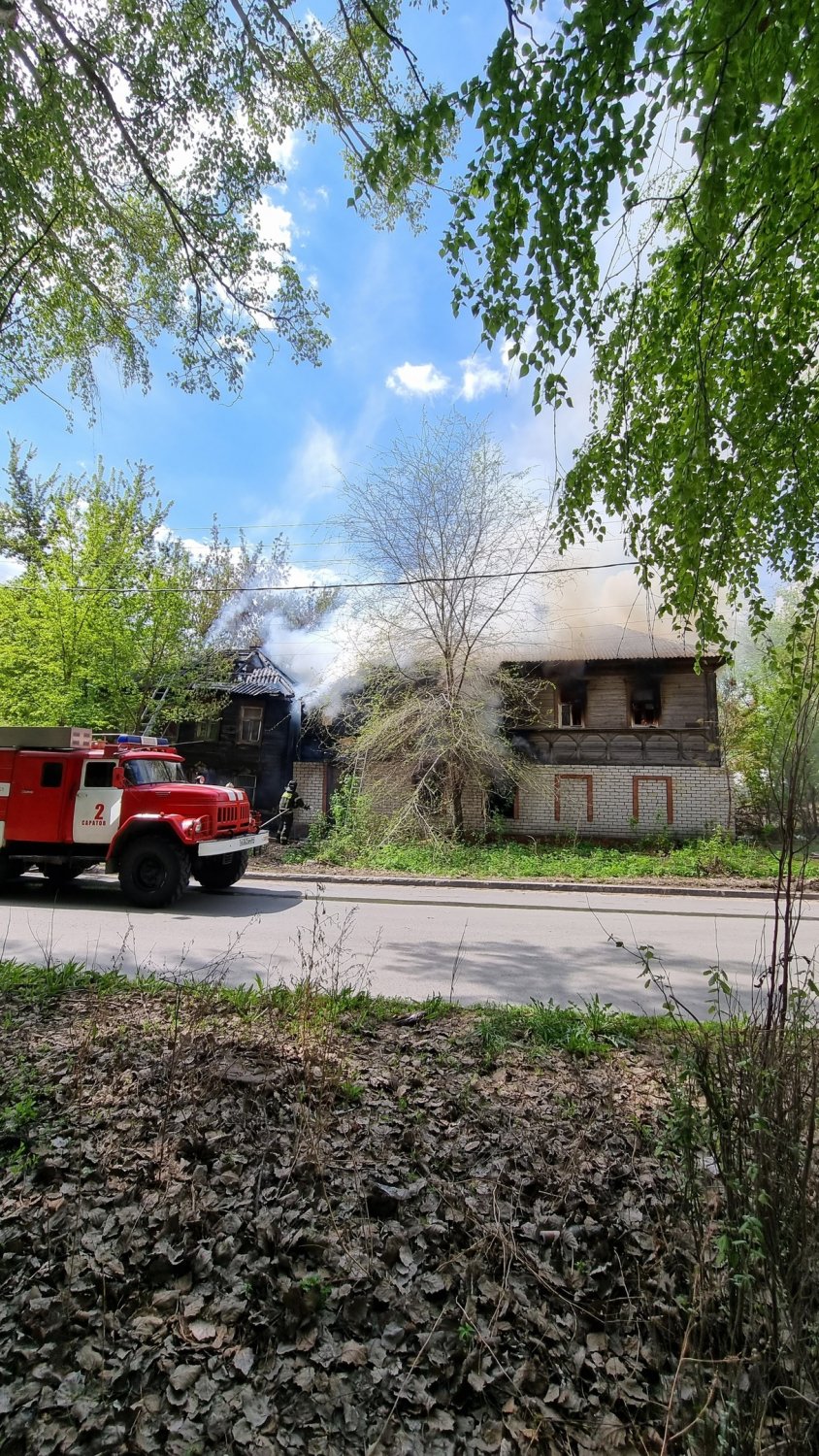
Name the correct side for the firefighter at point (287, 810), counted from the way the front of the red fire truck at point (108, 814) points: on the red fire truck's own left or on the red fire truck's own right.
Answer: on the red fire truck's own left

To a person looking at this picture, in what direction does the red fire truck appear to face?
facing the viewer and to the right of the viewer
